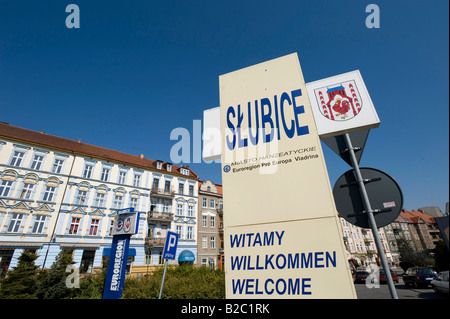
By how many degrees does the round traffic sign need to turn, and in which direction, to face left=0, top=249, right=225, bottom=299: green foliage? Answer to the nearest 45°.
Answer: approximately 90° to its left

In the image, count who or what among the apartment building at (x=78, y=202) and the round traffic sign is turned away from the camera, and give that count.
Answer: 1

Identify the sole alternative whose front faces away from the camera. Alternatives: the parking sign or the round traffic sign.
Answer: the round traffic sign

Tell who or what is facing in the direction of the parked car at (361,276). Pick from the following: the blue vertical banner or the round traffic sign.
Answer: the round traffic sign

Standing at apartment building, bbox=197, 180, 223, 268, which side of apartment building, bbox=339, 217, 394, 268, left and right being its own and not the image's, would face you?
right

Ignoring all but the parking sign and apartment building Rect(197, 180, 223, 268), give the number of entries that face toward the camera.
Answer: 2

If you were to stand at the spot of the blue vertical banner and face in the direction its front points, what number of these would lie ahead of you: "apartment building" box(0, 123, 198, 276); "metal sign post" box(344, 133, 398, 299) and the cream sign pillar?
2

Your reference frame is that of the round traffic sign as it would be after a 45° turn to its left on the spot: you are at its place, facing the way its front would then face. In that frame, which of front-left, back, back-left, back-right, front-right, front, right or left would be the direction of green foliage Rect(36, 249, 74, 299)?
front-left

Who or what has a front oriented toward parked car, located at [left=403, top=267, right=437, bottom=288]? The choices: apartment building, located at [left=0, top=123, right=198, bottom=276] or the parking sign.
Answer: the apartment building

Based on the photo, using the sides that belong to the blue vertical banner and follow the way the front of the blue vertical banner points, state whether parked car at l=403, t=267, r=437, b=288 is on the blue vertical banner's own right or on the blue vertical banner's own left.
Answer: on the blue vertical banner's own left

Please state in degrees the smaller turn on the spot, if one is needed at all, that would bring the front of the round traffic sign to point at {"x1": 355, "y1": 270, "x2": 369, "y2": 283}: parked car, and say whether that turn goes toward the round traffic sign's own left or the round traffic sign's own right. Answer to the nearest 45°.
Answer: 0° — it already faces it

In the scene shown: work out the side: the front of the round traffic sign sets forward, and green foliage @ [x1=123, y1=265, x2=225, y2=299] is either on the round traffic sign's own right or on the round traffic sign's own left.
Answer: on the round traffic sign's own left
